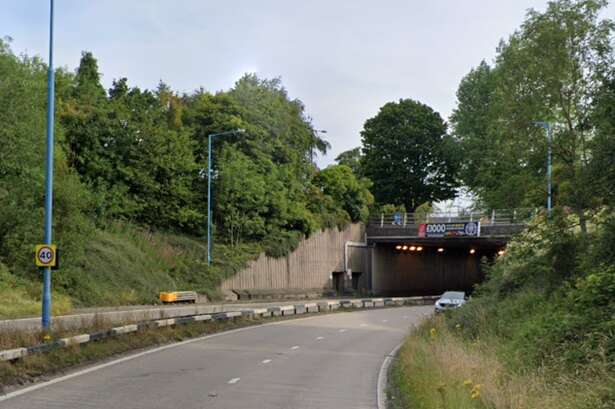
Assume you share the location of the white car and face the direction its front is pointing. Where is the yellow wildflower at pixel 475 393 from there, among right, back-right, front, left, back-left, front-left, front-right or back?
front-left

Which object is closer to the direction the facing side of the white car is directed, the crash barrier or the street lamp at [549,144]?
the crash barrier

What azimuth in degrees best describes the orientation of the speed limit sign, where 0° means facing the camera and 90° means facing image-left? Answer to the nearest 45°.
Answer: approximately 0°

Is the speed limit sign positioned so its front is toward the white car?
no

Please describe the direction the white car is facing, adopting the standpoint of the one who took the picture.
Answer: facing the viewer and to the left of the viewer

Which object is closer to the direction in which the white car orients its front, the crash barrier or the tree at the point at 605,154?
the crash barrier

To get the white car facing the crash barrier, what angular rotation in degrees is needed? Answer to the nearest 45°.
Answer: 0° — it already faces it

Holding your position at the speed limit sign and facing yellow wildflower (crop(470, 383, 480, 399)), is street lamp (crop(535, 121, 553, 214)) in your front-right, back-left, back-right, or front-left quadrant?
front-left

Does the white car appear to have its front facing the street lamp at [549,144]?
no

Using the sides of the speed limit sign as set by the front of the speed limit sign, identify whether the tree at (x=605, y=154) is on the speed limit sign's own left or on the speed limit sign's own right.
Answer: on the speed limit sign's own left

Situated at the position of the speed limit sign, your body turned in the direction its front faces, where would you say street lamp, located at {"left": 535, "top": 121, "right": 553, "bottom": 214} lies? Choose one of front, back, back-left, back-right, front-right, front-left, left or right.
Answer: left

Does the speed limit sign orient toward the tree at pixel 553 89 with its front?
no
